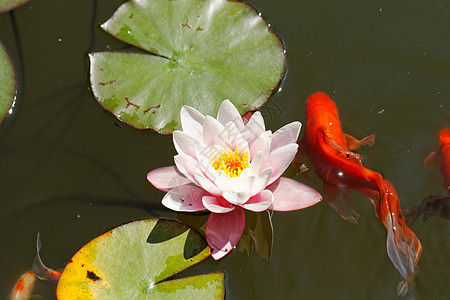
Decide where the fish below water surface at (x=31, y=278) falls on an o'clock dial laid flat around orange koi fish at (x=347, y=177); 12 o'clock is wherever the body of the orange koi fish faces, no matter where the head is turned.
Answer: The fish below water surface is roughly at 8 o'clock from the orange koi fish.

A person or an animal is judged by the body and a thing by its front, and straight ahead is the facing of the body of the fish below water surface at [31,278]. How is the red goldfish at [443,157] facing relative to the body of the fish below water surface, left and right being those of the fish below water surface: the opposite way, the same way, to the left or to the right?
the opposite way

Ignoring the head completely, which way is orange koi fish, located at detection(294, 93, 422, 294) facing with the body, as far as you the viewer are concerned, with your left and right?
facing away from the viewer

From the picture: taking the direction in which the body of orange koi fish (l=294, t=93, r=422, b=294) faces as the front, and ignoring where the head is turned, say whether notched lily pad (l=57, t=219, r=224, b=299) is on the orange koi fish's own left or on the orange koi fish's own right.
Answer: on the orange koi fish's own left

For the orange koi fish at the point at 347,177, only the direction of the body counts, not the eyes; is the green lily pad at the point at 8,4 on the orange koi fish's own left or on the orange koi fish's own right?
on the orange koi fish's own left

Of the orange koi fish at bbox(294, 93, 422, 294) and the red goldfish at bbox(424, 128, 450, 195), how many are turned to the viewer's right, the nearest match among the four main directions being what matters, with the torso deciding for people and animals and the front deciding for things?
0

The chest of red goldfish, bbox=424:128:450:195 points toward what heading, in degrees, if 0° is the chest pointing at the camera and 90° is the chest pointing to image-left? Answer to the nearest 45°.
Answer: approximately 180°

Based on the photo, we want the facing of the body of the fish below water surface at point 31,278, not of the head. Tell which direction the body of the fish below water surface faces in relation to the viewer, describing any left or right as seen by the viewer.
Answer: facing the viewer and to the left of the viewer

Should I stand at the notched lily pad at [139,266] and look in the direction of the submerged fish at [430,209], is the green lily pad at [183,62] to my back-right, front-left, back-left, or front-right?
front-left

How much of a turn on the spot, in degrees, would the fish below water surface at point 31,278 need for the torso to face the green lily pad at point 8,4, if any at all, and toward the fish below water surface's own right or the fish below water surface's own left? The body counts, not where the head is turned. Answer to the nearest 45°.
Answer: approximately 135° to the fish below water surface's own right

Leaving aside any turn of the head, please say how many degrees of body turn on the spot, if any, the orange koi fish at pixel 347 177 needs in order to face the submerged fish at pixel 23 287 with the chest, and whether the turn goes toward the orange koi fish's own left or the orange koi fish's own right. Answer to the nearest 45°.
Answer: approximately 135° to the orange koi fish's own left

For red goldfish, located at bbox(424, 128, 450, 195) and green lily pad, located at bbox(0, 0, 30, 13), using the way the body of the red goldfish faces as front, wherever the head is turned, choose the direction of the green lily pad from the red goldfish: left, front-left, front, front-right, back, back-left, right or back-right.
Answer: left
